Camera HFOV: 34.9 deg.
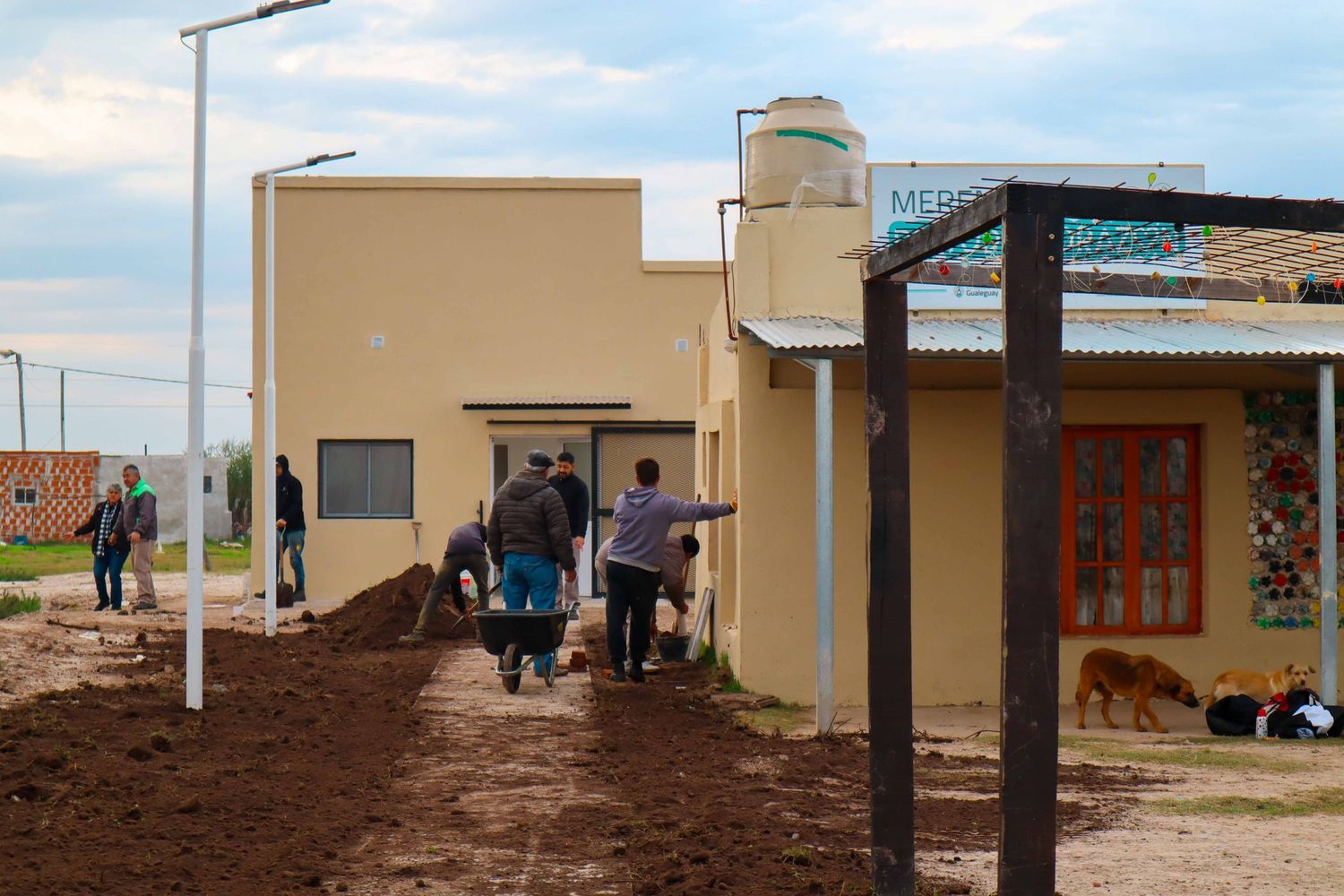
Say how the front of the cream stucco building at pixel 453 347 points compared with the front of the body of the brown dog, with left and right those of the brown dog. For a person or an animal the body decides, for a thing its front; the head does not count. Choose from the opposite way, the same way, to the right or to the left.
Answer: to the right

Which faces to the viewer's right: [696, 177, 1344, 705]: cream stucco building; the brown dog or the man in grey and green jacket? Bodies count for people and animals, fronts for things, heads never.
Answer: the brown dog

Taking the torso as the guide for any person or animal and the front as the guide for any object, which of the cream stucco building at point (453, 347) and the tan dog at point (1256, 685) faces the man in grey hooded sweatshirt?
the cream stucco building

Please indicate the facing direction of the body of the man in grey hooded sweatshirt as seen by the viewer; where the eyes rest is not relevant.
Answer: away from the camera

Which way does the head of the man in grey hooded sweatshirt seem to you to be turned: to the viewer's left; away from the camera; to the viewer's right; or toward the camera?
away from the camera

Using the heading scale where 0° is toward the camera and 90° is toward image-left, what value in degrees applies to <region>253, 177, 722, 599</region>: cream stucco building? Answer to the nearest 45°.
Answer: approximately 0°

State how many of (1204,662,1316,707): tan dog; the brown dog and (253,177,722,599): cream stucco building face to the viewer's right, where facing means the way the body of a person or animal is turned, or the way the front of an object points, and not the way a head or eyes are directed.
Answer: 2

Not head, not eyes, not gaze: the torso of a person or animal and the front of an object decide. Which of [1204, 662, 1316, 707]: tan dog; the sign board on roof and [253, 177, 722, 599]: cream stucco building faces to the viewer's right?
the tan dog

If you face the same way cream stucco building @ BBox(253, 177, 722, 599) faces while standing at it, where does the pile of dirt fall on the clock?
The pile of dirt is roughly at 12 o'clock from the cream stucco building.

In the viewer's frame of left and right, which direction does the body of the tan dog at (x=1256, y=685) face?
facing to the right of the viewer
